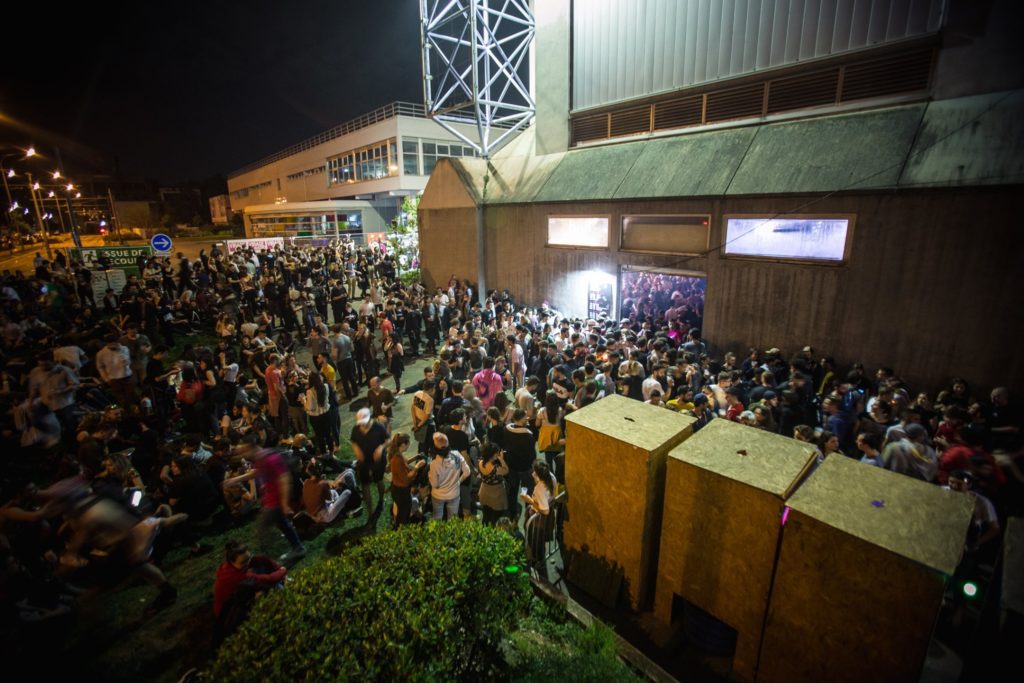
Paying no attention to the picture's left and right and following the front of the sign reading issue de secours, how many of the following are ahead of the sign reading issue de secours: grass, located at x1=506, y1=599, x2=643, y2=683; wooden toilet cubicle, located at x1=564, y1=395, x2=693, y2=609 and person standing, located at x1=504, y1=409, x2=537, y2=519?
3

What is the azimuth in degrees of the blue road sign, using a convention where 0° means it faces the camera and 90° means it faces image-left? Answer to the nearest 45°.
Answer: approximately 0°

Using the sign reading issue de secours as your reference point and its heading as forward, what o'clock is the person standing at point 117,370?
The person standing is roughly at 12 o'clock from the sign reading issue de secours.

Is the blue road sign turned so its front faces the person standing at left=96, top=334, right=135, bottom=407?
yes

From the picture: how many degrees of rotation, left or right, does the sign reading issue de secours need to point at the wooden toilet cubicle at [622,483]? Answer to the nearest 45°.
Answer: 0° — it already faces it

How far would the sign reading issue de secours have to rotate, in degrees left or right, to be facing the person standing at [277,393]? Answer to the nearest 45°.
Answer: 0° — it already faces them
